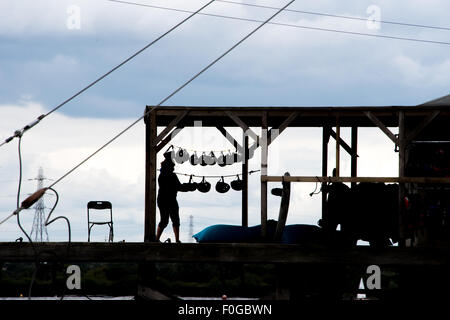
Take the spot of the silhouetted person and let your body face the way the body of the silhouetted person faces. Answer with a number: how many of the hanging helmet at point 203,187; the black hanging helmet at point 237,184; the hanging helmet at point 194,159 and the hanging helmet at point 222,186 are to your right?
0

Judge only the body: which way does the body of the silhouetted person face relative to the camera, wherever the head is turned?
to the viewer's right

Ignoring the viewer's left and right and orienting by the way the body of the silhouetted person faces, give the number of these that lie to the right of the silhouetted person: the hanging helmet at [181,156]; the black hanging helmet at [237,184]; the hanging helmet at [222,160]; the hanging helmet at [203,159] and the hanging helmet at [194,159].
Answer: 0

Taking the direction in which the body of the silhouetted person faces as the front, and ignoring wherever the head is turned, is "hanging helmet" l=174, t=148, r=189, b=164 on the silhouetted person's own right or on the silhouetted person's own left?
on the silhouetted person's own left

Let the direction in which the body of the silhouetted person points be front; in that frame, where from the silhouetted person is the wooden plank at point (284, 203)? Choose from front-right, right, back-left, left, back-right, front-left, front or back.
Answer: front-right

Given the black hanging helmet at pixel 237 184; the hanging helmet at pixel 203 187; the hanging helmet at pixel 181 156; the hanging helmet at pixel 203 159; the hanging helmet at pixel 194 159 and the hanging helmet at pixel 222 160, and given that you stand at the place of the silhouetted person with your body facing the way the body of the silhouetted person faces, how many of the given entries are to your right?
0

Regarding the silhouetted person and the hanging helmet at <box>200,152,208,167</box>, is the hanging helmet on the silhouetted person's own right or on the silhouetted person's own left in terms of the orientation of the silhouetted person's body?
on the silhouetted person's own left

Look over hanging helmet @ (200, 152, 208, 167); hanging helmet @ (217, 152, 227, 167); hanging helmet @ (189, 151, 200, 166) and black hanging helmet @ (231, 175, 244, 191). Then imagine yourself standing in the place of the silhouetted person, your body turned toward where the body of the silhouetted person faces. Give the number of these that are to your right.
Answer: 0
